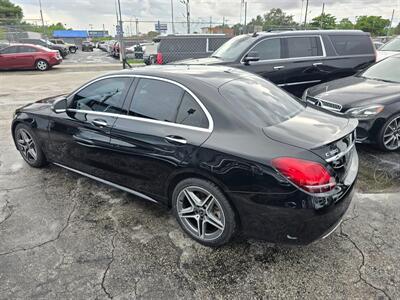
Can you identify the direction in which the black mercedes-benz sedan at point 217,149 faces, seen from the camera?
facing away from the viewer and to the left of the viewer

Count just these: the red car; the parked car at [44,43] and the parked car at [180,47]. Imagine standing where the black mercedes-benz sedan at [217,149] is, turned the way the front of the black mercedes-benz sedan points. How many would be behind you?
0

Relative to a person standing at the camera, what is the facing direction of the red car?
facing to the left of the viewer

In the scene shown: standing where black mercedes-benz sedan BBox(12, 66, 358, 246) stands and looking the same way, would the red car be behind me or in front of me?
in front

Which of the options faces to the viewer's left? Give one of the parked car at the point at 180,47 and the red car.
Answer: the red car

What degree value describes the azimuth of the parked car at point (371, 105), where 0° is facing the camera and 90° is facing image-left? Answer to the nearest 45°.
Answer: approximately 45°
